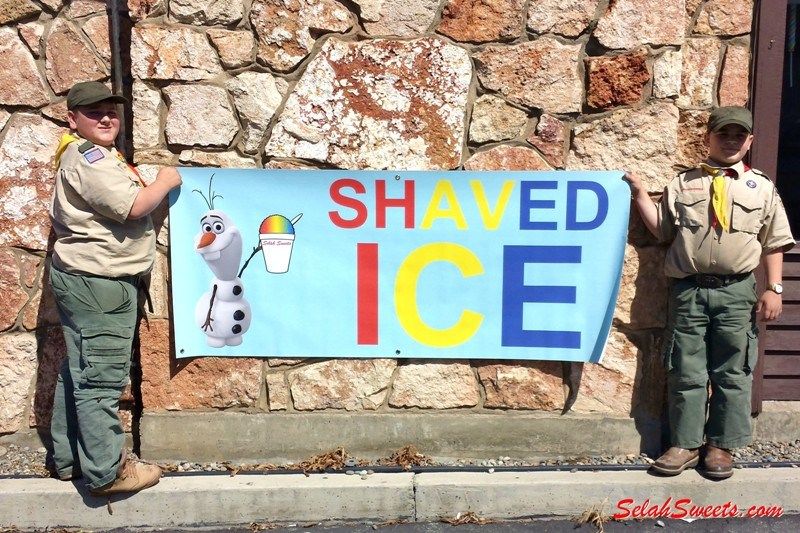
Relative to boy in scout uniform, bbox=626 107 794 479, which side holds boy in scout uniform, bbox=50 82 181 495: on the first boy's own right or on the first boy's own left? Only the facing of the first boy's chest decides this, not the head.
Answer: on the first boy's own right

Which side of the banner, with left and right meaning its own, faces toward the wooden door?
left

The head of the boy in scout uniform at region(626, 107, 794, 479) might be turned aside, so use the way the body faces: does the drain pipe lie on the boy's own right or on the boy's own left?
on the boy's own right

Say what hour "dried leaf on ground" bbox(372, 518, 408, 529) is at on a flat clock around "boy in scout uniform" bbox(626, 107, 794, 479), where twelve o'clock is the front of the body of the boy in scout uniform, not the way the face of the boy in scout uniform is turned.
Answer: The dried leaf on ground is roughly at 2 o'clock from the boy in scout uniform.
